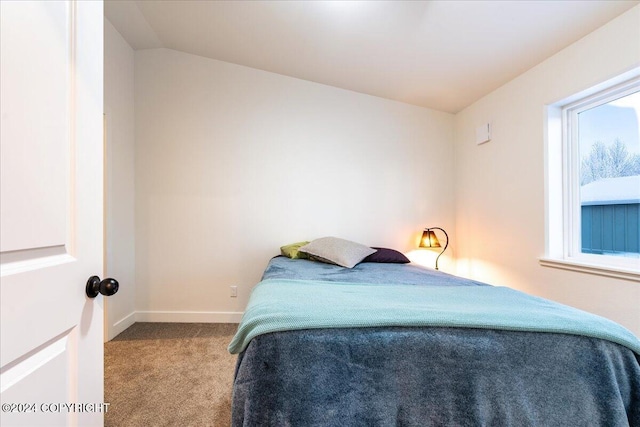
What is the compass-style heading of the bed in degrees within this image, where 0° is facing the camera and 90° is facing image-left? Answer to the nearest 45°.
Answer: approximately 0°

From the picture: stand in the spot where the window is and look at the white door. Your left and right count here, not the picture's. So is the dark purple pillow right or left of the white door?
right

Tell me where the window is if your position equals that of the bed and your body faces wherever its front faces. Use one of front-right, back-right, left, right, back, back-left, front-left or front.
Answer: back-left

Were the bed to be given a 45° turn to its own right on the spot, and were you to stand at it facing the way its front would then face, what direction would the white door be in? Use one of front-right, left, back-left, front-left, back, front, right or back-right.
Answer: front
